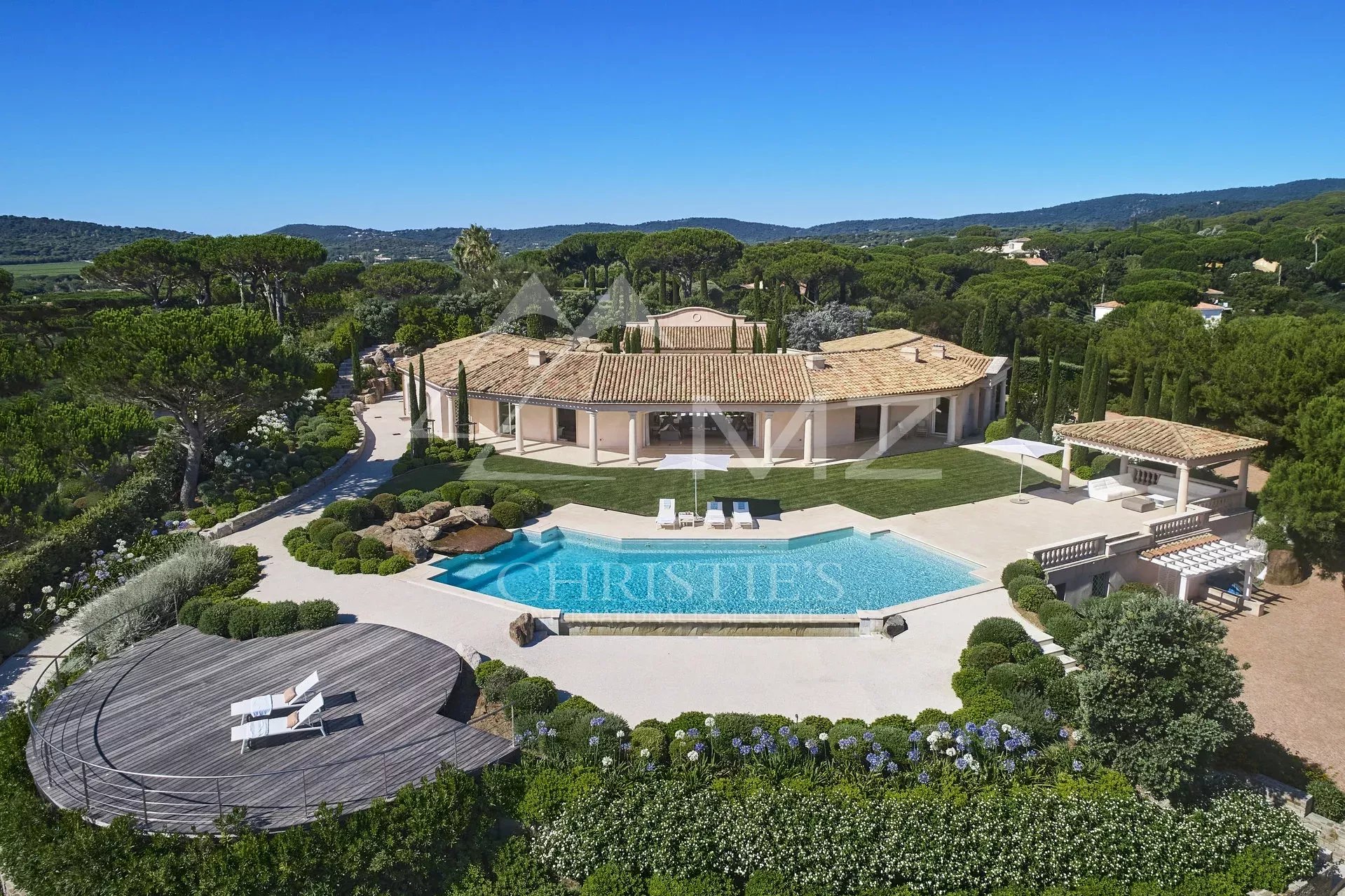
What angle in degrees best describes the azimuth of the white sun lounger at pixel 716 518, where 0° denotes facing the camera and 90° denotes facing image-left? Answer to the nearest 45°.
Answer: approximately 0°

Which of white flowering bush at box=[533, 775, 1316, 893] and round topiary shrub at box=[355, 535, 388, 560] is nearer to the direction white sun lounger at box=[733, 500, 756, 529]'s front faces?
the white flowering bush

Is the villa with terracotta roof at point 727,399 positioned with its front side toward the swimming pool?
yes

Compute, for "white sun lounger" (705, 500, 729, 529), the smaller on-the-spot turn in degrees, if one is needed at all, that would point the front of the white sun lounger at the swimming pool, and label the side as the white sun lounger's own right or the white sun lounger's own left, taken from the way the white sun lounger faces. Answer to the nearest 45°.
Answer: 0° — it already faces it

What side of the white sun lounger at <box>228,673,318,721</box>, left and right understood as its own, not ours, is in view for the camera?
left

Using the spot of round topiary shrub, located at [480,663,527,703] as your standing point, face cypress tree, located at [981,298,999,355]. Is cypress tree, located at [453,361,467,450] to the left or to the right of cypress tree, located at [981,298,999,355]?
left

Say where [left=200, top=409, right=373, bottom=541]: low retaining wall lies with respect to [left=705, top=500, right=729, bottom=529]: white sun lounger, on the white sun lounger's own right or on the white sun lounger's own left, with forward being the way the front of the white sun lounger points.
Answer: on the white sun lounger's own right

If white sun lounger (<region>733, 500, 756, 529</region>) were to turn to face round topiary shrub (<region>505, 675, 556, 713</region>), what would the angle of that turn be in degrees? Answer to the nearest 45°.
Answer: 0° — it already faces it
